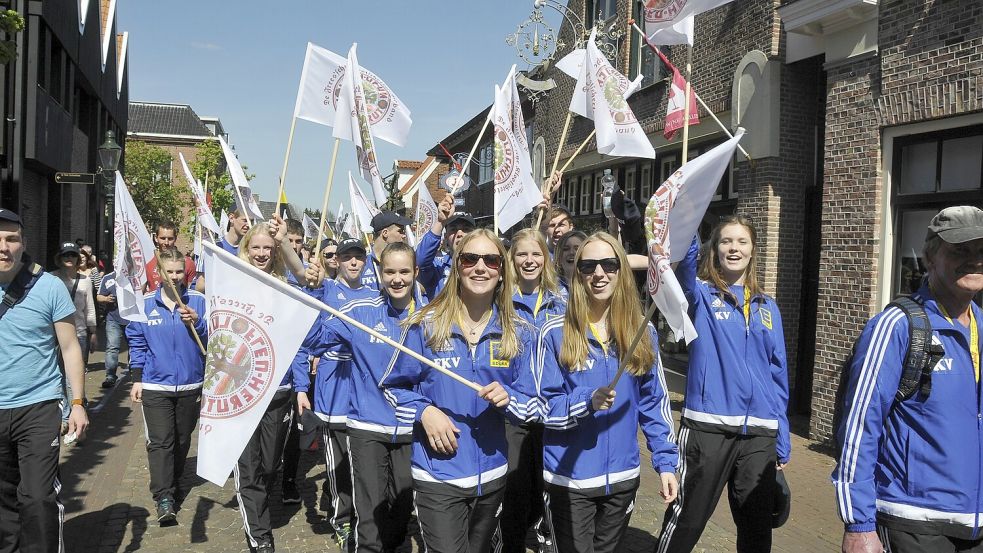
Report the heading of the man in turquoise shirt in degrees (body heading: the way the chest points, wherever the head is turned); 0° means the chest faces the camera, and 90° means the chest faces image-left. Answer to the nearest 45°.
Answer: approximately 0°

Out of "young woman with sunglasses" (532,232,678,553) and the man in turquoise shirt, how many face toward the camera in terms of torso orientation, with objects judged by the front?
2

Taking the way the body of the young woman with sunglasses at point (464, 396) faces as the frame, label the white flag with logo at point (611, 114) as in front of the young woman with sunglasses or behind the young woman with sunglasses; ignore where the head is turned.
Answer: behind
